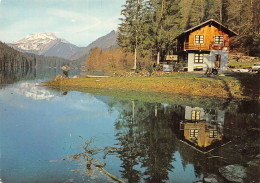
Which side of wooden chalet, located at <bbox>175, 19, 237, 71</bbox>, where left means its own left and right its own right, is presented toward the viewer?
front

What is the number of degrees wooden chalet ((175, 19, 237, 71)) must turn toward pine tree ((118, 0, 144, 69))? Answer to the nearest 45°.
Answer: approximately 45° to its right
